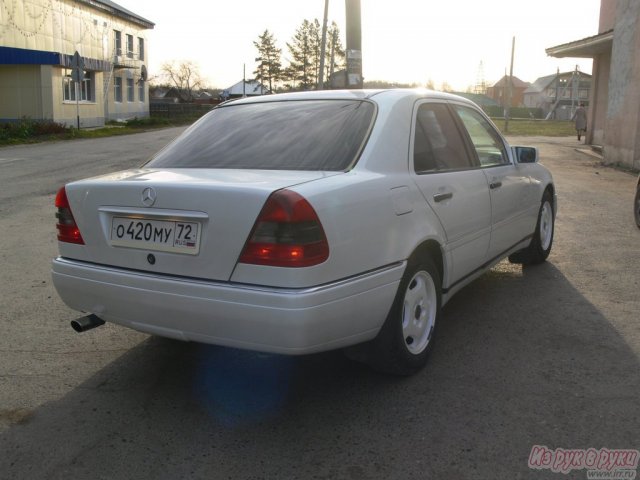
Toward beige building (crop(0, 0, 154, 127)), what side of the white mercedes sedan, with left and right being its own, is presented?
left

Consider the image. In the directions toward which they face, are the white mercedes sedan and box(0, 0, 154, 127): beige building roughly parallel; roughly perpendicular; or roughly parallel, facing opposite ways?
roughly perpendicular

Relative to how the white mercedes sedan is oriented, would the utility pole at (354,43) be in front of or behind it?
in front

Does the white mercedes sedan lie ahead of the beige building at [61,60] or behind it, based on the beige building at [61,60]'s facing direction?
ahead

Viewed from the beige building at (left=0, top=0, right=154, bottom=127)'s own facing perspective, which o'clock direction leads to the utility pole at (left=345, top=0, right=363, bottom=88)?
The utility pole is roughly at 1 o'clock from the beige building.

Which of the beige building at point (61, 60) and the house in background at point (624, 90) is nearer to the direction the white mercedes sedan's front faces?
the house in background

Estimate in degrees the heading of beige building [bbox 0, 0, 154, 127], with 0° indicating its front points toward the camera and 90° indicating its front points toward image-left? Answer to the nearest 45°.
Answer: approximately 315°

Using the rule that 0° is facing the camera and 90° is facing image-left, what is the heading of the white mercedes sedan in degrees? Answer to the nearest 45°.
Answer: approximately 225°
